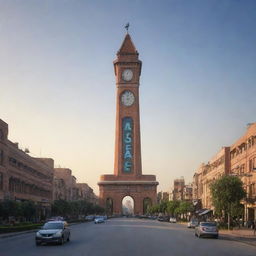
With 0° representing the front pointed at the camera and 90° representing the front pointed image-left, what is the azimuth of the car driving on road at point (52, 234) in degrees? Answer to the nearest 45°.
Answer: approximately 45°

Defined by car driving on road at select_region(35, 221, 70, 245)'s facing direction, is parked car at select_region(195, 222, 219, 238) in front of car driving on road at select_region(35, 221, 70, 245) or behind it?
behind
